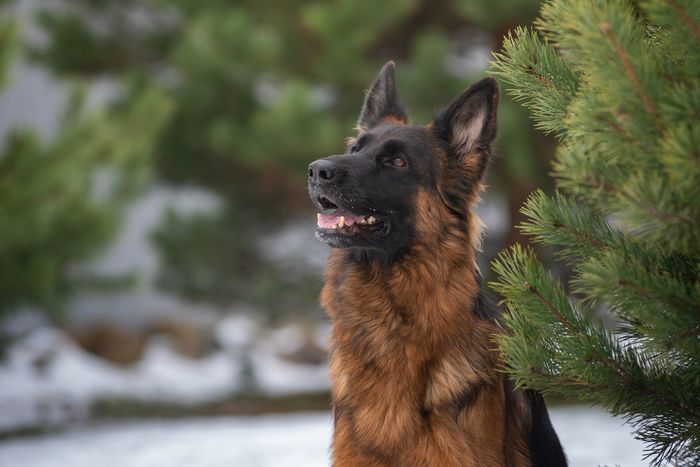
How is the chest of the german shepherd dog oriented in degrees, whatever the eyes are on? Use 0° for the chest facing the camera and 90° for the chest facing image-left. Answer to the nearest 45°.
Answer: approximately 45°

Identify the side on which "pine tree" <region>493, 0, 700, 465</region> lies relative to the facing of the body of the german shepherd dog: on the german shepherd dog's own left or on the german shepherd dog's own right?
on the german shepherd dog's own left
